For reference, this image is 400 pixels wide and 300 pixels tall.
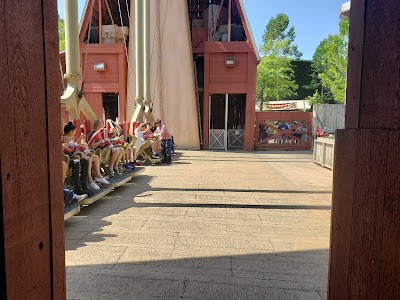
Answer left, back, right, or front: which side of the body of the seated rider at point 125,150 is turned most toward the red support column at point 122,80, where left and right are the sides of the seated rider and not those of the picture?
left

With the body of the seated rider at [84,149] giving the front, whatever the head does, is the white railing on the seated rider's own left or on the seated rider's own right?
on the seated rider's own left

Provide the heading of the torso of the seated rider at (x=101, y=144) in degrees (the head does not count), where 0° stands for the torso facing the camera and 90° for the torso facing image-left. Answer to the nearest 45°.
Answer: approximately 315°

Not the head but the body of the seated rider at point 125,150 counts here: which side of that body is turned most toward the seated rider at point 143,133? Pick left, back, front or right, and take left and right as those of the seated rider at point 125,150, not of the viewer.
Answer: left

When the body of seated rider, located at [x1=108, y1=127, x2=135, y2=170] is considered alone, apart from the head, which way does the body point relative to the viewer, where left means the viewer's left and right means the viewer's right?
facing to the right of the viewer

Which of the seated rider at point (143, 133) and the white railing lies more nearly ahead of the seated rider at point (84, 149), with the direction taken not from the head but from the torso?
the white railing

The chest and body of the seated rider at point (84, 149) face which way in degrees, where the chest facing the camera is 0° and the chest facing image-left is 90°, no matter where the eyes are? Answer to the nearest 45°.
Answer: approximately 315°

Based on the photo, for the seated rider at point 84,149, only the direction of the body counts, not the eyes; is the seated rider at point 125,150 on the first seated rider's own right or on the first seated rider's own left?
on the first seated rider's own left

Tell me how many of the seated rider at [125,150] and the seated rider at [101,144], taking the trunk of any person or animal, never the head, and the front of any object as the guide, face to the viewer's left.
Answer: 0

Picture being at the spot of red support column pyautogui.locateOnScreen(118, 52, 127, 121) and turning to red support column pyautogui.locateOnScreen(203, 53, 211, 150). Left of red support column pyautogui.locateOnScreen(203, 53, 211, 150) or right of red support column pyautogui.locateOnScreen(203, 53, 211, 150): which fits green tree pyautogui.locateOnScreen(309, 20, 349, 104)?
left

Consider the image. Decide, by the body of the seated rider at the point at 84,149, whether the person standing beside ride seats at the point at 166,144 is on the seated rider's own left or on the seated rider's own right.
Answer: on the seated rider's own left

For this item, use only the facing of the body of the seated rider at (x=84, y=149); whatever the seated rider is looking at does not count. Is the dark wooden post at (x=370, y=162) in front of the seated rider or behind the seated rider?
in front

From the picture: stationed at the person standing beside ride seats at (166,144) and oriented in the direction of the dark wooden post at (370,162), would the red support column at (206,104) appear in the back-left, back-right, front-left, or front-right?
back-left
